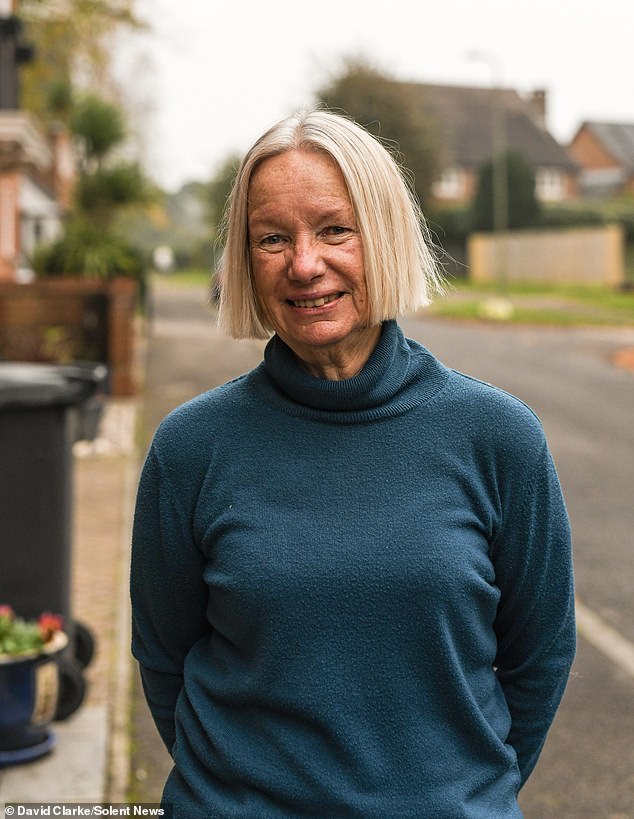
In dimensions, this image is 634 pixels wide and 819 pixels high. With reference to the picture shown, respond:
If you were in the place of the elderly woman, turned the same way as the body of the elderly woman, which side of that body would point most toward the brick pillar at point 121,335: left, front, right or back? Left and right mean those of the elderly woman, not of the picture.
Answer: back

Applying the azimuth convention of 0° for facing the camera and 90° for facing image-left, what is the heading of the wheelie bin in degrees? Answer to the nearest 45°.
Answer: approximately 90°

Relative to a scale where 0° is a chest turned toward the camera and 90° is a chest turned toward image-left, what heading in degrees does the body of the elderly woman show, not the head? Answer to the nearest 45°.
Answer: approximately 0°

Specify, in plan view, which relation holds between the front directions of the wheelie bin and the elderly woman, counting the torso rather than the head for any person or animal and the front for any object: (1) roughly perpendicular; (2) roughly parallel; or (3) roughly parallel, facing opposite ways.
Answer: roughly perpendicular

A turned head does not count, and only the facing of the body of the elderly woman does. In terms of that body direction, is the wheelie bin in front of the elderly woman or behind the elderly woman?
behind

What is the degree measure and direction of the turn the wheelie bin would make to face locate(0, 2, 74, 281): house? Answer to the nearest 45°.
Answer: approximately 90° to its right

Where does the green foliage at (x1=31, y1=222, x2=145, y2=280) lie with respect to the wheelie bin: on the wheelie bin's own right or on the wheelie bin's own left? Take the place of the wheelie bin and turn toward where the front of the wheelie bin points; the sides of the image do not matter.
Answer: on the wheelie bin's own right

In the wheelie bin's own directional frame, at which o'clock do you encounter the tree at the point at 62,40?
The tree is roughly at 3 o'clock from the wheelie bin.

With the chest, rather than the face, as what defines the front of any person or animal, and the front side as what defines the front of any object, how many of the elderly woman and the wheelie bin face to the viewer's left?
1

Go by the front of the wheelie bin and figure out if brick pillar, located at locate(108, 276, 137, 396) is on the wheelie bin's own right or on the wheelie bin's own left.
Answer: on the wheelie bin's own right

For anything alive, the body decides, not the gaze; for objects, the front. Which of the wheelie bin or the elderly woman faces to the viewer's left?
the wheelie bin
